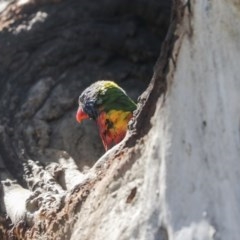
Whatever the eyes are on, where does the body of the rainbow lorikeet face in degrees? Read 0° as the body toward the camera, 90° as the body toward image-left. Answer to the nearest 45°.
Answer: approximately 90°
